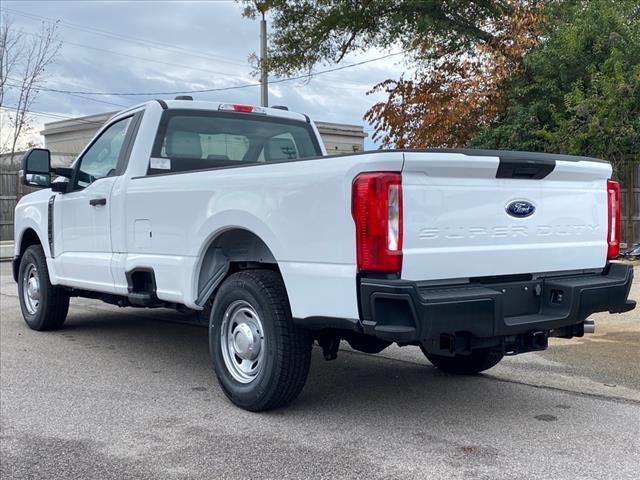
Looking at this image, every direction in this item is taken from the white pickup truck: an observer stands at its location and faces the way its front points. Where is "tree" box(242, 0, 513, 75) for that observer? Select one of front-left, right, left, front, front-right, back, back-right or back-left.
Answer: front-right

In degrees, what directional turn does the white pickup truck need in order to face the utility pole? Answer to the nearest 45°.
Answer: approximately 45° to its right

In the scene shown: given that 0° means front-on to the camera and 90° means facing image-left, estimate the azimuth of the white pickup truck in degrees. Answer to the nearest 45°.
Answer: approximately 135°

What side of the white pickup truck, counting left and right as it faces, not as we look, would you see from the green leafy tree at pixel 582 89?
right

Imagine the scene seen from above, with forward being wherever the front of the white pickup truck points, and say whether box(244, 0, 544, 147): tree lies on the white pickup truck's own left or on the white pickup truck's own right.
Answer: on the white pickup truck's own right

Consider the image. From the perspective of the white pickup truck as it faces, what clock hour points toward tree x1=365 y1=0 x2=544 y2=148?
The tree is roughly at 2 o'clock from the white pickup truck.
